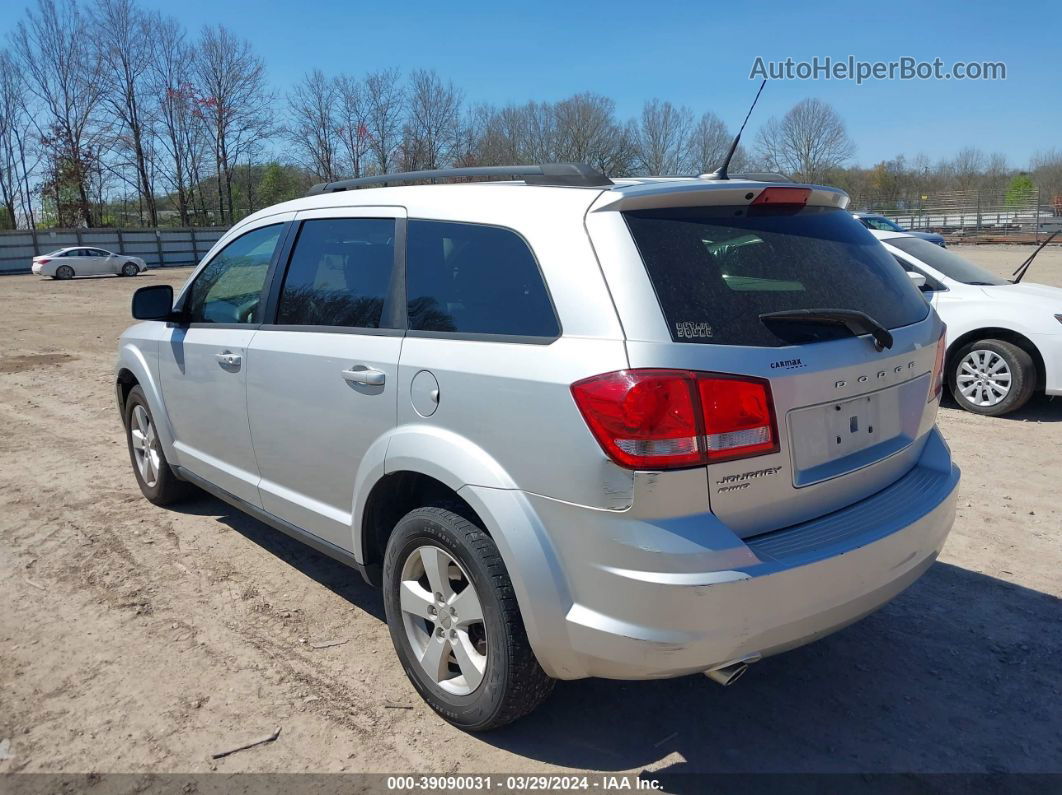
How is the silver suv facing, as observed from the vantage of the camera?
facing away from the viewer and to the left of the viewer

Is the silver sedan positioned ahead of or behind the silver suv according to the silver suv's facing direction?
ahead

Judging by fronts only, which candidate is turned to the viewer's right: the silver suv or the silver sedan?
the silver sedan

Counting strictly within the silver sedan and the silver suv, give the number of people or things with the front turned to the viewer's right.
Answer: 1

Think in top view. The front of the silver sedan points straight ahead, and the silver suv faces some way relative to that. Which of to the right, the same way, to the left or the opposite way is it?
to the left

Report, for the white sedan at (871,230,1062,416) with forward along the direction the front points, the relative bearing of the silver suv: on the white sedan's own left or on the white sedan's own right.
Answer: on the white sedan's own right

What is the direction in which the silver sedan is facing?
to the viewer's right

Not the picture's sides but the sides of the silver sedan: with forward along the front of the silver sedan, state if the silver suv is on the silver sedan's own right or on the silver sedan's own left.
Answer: on the silver sedan's own right
